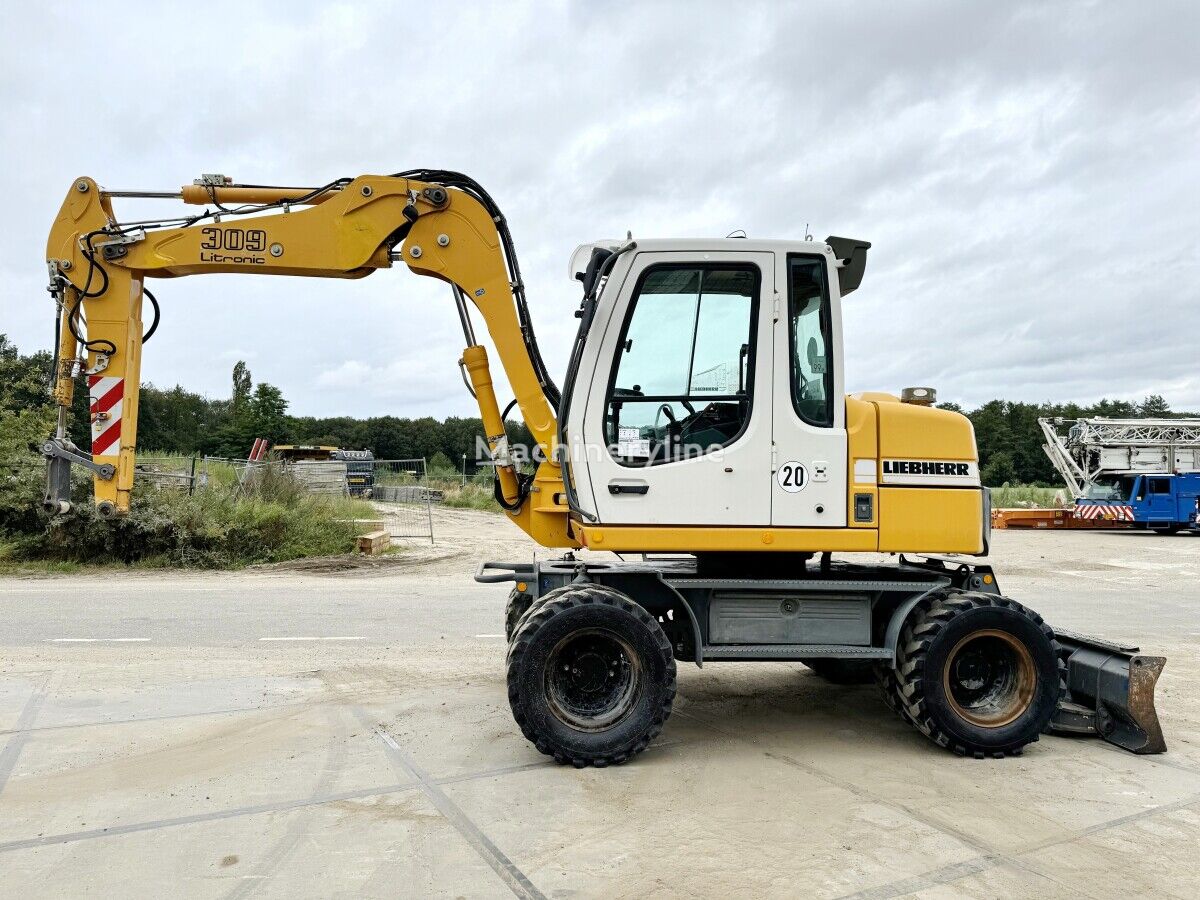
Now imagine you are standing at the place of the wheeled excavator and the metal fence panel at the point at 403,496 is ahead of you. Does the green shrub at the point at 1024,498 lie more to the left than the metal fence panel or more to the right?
right

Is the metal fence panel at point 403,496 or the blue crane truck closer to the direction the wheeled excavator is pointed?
the metal fence panel

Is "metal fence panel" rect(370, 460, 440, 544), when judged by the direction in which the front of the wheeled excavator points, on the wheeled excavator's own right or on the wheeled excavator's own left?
on the wheeled excavator's own right

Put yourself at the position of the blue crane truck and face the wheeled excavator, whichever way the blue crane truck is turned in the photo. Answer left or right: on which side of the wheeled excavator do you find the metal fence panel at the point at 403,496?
right

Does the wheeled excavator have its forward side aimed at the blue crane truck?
no

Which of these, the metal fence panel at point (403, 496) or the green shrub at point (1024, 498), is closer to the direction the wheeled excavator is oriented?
the metal fence panel

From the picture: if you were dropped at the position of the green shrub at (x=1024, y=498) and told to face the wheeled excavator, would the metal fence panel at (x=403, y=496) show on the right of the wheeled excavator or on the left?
right

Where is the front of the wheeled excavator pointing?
to the viewer's left

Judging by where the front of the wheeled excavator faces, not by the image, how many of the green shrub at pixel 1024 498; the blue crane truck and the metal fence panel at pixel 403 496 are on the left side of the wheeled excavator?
0

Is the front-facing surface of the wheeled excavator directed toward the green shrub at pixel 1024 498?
no
